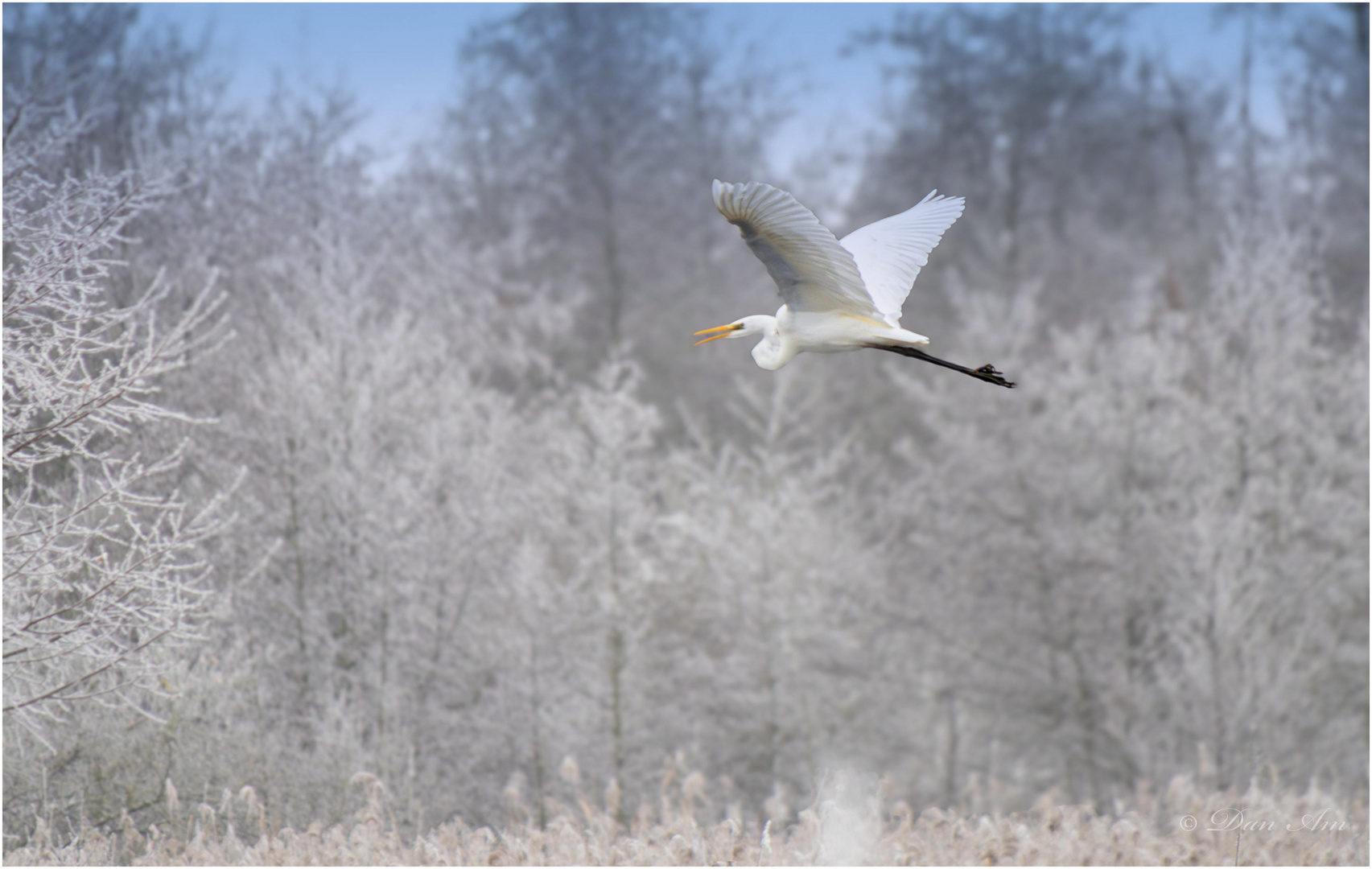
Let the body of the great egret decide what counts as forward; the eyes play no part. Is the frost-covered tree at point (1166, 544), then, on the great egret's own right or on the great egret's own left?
on the great egret's own right

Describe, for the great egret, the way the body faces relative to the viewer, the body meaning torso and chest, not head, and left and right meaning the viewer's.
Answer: facing to the left of the viewer
